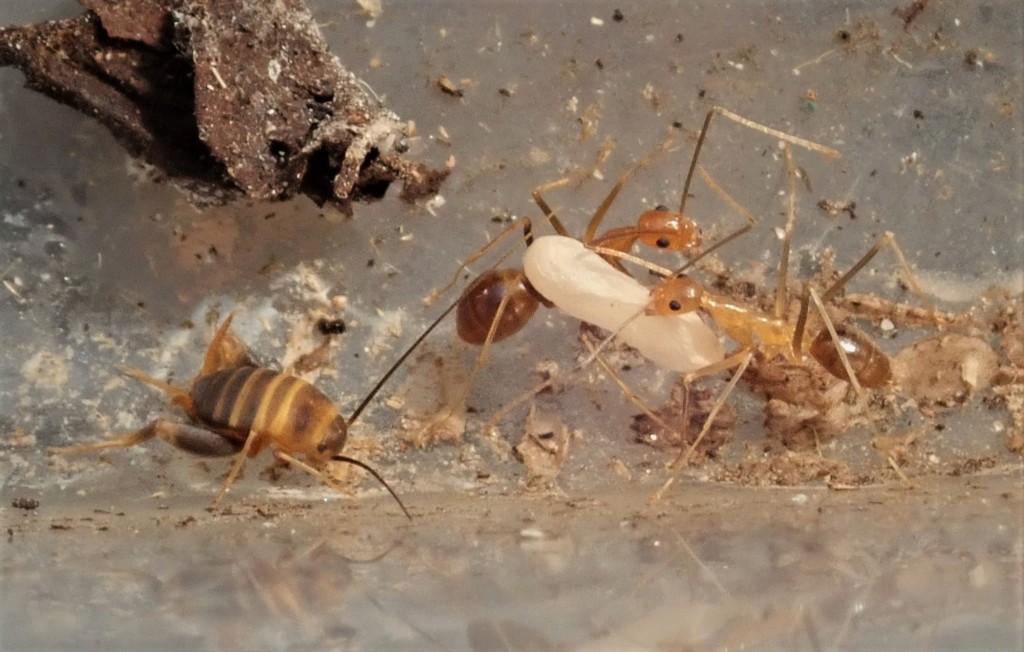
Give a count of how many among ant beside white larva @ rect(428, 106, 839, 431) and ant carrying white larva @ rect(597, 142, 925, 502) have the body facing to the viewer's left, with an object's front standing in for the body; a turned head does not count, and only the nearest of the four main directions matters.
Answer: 1

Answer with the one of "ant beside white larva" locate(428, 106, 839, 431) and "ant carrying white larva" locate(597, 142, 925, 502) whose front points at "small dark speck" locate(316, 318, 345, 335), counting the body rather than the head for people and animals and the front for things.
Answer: "ant carrying white larva" locate(597, 142, 925, 502)

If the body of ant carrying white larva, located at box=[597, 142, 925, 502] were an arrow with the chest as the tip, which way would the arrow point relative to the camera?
to the viewer's left

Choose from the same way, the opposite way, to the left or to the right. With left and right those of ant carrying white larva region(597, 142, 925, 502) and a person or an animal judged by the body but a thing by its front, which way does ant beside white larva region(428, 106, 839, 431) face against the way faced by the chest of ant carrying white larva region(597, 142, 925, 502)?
the opposite way

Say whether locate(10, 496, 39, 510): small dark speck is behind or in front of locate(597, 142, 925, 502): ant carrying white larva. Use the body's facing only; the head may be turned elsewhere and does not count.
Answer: in front

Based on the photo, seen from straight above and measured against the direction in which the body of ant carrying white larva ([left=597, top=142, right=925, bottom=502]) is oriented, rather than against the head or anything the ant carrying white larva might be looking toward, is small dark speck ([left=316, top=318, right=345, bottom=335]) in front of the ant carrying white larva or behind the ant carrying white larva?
in front
